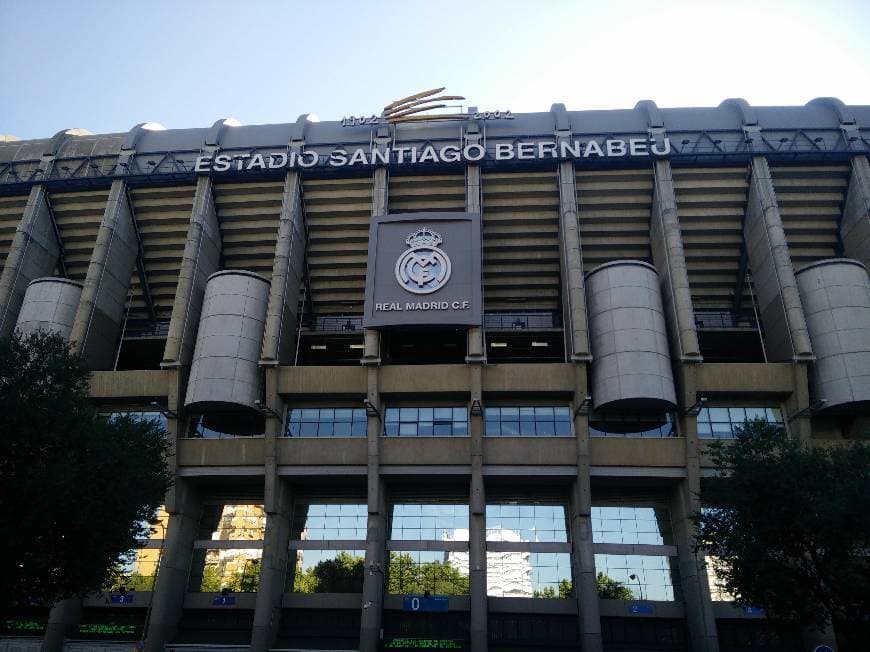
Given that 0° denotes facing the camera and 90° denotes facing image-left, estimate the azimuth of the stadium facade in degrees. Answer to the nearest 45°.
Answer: approximately 0°

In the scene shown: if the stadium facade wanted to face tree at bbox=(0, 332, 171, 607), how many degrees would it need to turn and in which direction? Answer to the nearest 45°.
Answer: approximately 45° to its right

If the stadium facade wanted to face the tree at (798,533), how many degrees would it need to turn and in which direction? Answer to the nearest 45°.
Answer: approximately 45° to its left
